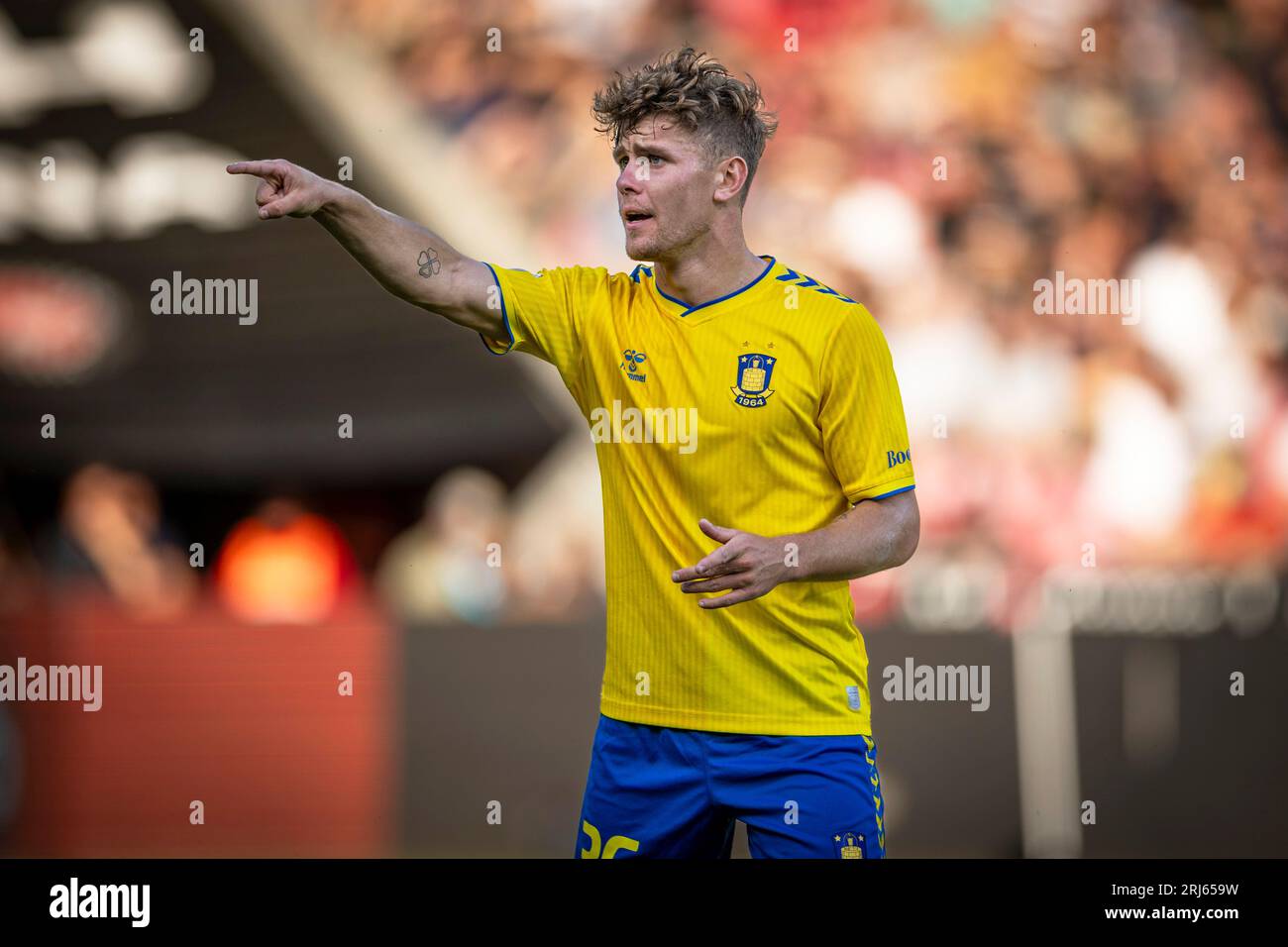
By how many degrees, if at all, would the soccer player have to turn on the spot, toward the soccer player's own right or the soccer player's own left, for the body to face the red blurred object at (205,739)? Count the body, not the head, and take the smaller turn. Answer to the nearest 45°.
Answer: approximately 90° to the soccer player's own right

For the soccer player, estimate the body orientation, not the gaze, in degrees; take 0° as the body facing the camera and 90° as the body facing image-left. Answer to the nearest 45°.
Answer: approximately 45°

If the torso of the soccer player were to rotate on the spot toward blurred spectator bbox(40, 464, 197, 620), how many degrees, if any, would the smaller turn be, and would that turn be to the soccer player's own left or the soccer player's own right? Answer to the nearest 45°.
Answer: approximately 90° to the soccer player's own right

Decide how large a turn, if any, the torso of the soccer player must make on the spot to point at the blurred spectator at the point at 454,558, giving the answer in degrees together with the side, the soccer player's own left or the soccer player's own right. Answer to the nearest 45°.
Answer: approximately 135° to the soccer player's own right
